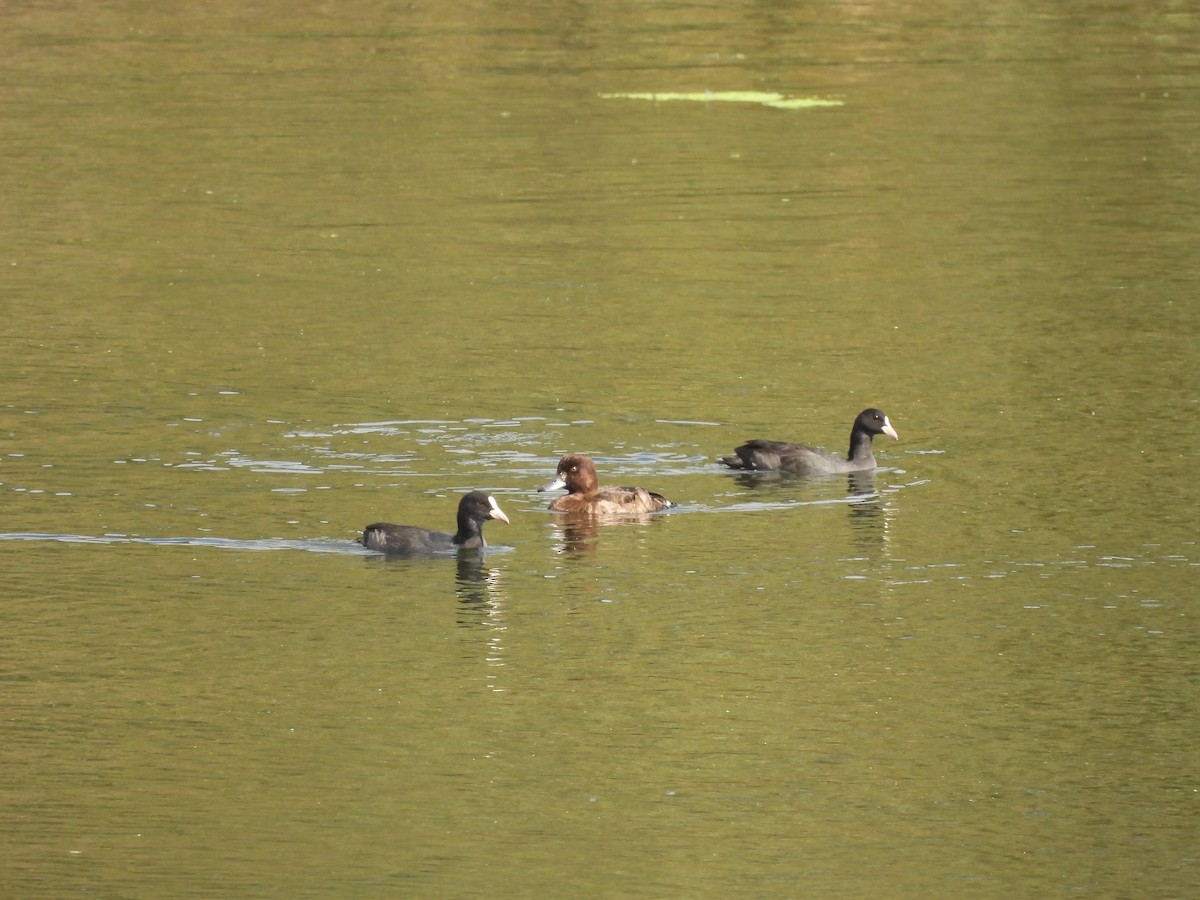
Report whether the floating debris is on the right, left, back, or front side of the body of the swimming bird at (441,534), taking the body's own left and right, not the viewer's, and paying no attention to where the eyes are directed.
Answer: left

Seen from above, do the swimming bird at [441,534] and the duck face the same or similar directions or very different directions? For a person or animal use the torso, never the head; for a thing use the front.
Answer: very different directions

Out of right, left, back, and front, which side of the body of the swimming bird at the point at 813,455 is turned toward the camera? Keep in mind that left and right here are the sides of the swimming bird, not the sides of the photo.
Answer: right

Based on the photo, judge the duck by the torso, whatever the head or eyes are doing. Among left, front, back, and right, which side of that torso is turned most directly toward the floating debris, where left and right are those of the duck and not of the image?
right

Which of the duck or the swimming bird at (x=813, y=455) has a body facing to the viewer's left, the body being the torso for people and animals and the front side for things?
the duck

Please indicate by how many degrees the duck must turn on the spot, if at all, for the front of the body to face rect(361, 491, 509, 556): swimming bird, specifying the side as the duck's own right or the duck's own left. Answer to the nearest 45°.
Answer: approximately 45° to the duck's own left

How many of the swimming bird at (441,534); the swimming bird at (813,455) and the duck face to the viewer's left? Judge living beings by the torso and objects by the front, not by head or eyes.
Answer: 1

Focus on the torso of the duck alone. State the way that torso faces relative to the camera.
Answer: to the viewer's left

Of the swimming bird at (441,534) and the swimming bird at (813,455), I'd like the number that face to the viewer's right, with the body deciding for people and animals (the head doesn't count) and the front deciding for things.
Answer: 2

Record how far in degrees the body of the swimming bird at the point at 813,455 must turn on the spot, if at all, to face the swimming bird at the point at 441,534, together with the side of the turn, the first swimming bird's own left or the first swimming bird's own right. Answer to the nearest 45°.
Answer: approximately 135° to the first swimming bird's own right

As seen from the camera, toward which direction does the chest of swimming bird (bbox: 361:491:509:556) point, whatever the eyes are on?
to the viewer's right

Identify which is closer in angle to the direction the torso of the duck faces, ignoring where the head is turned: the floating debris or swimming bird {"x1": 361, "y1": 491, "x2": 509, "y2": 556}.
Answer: the swimming bird
